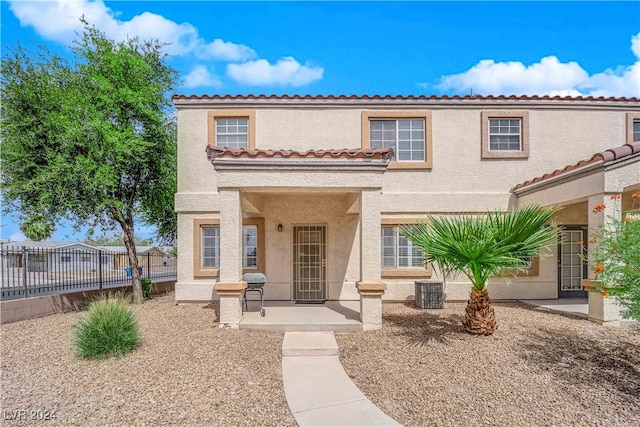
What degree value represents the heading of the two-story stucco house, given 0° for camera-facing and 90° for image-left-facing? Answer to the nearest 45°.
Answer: approximately 0°

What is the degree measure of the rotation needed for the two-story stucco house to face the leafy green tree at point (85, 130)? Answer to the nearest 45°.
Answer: approximately 90° to its right

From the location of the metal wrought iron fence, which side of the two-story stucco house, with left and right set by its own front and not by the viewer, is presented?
right

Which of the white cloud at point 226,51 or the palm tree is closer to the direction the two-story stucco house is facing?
the palm tree

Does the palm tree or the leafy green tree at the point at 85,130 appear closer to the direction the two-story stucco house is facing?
the palm tree

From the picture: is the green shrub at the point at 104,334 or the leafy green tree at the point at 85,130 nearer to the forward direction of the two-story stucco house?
the green shrub
